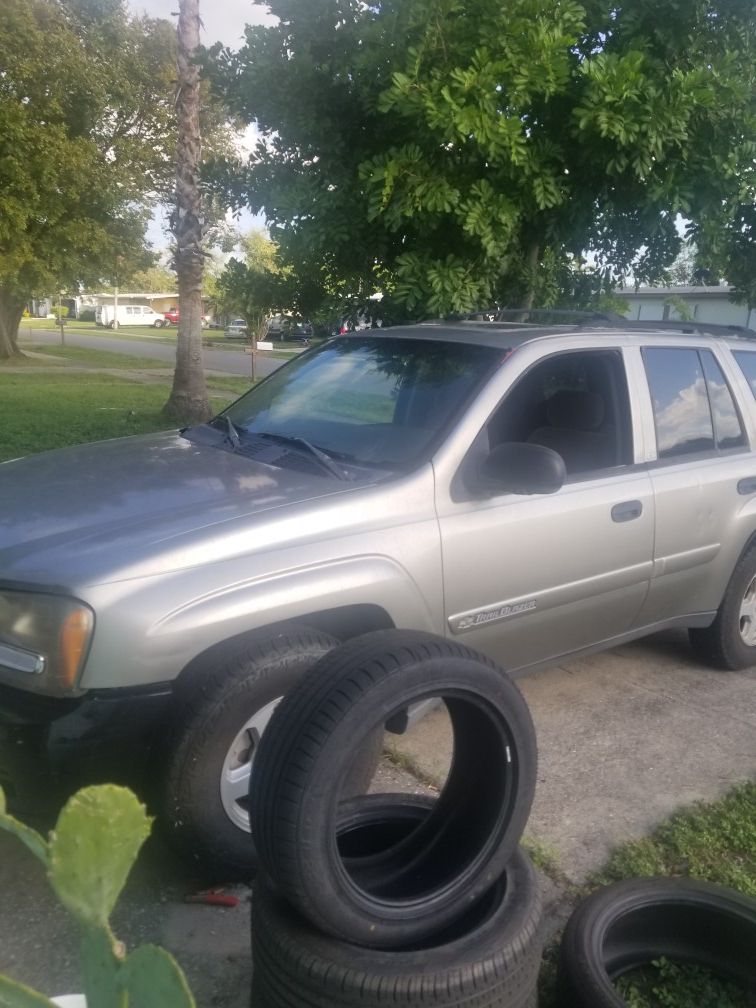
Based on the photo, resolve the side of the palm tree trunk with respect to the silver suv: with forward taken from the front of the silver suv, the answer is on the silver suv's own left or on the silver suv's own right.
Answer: on the silver suv's own right

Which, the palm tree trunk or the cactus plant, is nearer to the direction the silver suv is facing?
the cactus plant

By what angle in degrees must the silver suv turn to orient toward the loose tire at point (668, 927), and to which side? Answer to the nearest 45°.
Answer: approximately 90° to its left

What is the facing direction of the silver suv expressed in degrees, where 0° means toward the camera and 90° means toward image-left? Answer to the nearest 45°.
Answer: approximately 45°

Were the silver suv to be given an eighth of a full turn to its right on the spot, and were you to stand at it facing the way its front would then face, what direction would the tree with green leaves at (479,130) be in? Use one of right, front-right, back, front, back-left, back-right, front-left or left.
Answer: right

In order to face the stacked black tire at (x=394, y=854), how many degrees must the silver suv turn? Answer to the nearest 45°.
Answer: approximately 45° to its left

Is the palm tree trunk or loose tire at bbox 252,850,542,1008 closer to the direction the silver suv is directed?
the loose tire
